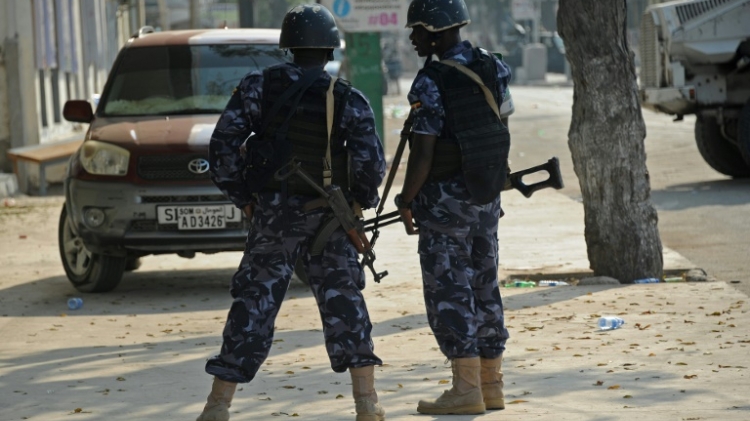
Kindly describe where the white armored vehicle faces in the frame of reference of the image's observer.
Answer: facing the viewer and to the left of the viewer

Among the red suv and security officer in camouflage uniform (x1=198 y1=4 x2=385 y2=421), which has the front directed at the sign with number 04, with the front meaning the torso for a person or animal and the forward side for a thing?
the security officer in camouflage uniform

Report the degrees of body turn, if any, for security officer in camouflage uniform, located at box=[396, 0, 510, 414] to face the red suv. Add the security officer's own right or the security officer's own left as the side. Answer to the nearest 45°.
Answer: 0° — they already face it

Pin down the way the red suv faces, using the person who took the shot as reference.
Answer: facing the viewer

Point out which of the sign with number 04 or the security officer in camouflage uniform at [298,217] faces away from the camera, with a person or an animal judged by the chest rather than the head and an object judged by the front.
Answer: the security officer in camouflage uniform

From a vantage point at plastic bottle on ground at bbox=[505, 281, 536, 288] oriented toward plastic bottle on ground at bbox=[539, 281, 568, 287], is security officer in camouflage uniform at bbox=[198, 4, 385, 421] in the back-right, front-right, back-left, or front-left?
back-right

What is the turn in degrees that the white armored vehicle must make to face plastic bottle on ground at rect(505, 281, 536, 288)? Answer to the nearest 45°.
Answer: approximately 45° to its left

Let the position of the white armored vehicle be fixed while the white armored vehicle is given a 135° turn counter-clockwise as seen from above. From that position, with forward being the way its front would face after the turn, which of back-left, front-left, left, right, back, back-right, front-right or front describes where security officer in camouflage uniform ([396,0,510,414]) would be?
right

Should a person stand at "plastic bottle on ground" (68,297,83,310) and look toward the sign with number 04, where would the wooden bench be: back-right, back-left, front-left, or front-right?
front-left

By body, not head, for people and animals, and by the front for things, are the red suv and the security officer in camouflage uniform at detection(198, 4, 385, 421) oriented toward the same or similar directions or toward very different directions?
very different directions

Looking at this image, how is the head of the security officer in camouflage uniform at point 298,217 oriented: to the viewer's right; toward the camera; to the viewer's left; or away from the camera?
away from the camera

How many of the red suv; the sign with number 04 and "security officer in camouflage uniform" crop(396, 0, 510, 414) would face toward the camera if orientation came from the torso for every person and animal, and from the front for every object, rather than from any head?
2

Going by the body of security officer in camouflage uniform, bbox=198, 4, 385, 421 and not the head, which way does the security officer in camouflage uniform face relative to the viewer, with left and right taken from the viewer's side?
facing away from the viewer

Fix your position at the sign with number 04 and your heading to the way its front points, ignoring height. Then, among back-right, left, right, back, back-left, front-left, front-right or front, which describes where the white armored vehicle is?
front-left

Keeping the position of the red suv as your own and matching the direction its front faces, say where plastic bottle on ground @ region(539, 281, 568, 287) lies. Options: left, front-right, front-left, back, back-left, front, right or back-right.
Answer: left

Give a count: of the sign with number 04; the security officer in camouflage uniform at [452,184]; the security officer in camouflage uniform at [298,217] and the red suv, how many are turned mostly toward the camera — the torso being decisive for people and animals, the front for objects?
2

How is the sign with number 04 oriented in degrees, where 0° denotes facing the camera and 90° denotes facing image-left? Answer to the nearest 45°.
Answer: approximately 0°

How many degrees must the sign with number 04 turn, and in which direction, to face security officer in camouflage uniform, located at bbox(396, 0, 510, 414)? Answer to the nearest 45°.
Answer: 0° — it already faces them
